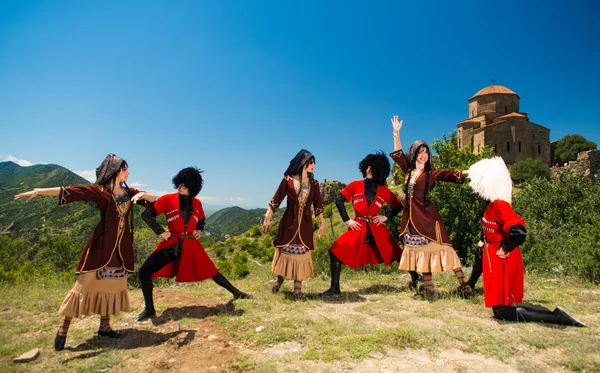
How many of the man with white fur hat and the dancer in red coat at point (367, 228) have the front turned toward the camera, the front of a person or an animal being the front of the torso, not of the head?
1

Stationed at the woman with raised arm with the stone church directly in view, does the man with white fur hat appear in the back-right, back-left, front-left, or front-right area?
back-right

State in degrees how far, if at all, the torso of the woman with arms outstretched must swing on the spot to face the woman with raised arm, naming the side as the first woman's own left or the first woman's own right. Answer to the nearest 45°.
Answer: approximately 45° to the first woman's own left

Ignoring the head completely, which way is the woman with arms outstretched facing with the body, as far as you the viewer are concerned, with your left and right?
facing the viewer and to the right of the viewer

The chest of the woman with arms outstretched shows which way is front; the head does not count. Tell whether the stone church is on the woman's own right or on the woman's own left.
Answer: on the woman's own left

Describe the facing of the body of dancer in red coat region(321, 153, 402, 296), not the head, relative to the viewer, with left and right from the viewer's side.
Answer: facing the viewer

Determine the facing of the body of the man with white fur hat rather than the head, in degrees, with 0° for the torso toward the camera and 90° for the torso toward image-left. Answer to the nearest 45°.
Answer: approximately 90°

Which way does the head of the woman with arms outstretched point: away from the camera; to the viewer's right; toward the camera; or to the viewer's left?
to the viewer's right

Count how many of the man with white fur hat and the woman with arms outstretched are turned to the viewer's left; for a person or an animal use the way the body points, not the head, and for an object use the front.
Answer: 1

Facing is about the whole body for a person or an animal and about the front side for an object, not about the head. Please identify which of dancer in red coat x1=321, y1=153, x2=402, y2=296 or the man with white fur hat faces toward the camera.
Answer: the dancer in red coat

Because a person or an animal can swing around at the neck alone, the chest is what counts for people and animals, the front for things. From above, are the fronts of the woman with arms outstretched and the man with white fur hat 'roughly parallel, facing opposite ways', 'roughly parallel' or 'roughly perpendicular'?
roughly parallel, facing opposite ways

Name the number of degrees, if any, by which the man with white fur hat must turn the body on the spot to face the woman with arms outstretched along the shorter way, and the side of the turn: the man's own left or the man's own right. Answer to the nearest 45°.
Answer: approximately 45° to the man's own left

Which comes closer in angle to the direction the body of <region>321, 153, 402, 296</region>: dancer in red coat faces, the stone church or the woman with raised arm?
the woman with raised arm

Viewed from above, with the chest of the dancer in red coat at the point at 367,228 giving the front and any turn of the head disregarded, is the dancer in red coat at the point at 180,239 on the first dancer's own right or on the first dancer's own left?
on the first dancer's own right

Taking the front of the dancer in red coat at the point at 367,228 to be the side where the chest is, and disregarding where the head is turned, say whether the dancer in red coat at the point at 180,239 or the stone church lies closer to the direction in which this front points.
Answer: the dancer in red coat
